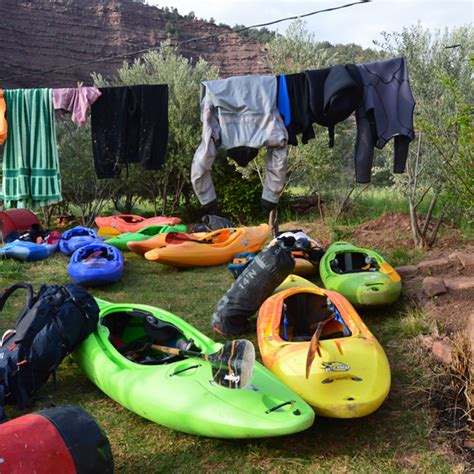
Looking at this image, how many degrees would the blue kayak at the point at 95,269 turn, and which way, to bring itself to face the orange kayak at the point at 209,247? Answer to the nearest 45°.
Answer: approximately 135° to its left

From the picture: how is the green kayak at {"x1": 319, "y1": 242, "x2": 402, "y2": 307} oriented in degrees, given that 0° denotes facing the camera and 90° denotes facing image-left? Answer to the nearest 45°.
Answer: approximately 315°

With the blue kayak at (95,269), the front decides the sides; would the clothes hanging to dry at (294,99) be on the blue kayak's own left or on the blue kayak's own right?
on the blue kayak's own left

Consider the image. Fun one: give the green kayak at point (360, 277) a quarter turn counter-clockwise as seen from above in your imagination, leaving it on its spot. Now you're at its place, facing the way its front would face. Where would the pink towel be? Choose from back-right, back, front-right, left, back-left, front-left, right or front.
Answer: back-left

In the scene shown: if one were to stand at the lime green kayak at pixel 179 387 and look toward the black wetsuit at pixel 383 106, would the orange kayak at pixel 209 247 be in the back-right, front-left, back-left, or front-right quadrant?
front-left

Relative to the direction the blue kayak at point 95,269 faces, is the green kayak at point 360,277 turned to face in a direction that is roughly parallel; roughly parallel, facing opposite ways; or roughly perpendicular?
roughly parallel

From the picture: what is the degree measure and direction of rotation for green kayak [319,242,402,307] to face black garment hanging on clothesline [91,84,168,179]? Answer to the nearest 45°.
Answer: approximately 135° to its right

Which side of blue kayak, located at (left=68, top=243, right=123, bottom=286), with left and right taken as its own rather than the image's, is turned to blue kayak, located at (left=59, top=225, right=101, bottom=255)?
back

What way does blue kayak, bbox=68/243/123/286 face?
toward the camera

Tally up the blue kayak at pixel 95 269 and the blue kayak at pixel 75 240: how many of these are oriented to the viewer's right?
0

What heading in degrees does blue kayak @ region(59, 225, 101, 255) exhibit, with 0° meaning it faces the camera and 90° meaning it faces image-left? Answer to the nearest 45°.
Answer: approximately 45°
